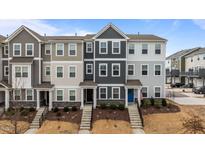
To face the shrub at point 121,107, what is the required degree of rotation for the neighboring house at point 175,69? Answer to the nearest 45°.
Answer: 0° — it already faces it

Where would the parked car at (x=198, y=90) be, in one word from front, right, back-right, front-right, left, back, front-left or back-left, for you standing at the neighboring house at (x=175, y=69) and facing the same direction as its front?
left

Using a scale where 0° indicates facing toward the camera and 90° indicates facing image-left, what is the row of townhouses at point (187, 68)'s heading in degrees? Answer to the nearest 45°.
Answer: approximately 45°

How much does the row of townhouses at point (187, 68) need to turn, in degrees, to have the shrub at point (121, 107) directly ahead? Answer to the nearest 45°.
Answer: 0° — it already faces it
